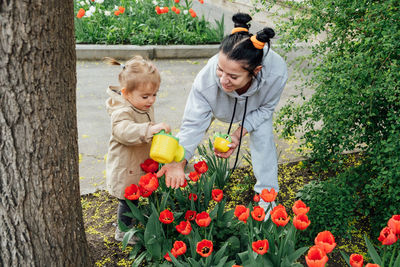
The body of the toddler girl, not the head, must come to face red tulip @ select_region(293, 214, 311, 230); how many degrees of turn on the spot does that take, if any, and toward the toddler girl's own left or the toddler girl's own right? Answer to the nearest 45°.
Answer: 0° — they already face it

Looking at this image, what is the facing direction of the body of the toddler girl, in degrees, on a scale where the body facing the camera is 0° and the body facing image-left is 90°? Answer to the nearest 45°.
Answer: approximately 315°

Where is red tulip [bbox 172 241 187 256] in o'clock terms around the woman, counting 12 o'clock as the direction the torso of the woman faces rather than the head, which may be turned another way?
The red tulip is roughly at 11 o'clock from the woman.

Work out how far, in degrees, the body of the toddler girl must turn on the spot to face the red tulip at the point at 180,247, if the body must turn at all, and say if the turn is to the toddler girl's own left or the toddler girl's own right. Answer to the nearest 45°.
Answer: approximately 45° to the toddler girl's own right

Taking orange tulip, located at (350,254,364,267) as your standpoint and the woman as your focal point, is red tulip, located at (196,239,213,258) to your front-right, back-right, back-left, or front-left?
front-left

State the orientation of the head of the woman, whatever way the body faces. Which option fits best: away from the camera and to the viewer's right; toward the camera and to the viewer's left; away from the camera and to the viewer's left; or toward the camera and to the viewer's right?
toward the camera and to the viewer's left

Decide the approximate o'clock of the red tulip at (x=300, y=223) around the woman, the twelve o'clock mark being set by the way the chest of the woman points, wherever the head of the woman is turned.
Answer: The red tulip is roughly at 10 o'clock from the woman.

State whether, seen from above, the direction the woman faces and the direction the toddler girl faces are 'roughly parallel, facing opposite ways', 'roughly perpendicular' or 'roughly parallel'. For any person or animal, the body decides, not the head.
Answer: roughly perpendicular

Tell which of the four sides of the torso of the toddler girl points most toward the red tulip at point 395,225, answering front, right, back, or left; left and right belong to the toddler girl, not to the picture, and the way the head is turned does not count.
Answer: front

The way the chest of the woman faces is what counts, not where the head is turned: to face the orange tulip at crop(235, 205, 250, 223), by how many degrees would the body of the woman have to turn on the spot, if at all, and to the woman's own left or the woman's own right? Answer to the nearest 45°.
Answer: approximately 45° to the woman's own left

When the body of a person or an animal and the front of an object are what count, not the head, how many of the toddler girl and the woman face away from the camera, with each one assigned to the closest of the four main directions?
0

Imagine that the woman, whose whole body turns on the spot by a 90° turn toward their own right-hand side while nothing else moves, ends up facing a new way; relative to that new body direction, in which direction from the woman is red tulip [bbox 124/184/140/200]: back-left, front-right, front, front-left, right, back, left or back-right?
left

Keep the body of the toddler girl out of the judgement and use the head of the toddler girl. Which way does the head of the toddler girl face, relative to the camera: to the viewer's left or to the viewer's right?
to the viewer's right

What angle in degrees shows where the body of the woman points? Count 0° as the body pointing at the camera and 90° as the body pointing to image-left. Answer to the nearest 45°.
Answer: approximately 45°

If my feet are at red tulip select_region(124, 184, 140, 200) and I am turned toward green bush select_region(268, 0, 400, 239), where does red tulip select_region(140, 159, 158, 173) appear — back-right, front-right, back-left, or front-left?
front-left

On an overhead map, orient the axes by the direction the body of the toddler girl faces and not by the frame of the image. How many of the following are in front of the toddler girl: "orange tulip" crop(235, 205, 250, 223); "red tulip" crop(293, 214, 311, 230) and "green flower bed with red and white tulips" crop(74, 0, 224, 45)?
2

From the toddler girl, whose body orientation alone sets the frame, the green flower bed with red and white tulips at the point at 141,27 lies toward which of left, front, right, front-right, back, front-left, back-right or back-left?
back-left

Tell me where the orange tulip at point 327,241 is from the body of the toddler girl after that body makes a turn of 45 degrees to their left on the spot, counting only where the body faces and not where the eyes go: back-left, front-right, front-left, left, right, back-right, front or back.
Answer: front-right
